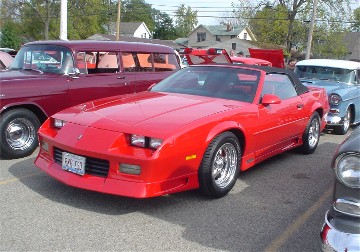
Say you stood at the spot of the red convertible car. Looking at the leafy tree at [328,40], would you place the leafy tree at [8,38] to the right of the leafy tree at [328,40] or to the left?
left

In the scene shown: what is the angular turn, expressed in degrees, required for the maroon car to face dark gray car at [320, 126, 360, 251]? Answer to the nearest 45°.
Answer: approximately 90° to its left

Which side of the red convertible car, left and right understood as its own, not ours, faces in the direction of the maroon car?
right

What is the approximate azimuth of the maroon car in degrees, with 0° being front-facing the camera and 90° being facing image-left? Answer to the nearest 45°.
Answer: approximately 45°

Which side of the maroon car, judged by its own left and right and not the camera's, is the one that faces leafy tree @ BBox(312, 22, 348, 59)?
back

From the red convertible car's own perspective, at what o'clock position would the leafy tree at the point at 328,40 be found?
The leafy tree is roughly at 5 o'clock from the red convertible car.

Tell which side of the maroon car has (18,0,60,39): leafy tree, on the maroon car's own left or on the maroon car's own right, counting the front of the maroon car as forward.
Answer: on the maroon car's own right

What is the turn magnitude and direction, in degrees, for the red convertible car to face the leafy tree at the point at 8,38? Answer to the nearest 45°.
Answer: approximately 90° to its right

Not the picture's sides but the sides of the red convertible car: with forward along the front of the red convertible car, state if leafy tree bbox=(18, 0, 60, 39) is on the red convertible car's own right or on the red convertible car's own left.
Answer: on the red convertible car's own right

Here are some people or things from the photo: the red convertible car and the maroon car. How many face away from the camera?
0

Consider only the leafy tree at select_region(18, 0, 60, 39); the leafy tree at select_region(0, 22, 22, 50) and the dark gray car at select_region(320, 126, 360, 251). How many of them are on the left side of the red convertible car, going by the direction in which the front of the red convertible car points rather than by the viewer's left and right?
1

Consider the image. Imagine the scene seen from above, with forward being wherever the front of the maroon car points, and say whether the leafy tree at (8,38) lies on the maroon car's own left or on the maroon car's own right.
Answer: on the maroon car's own right
